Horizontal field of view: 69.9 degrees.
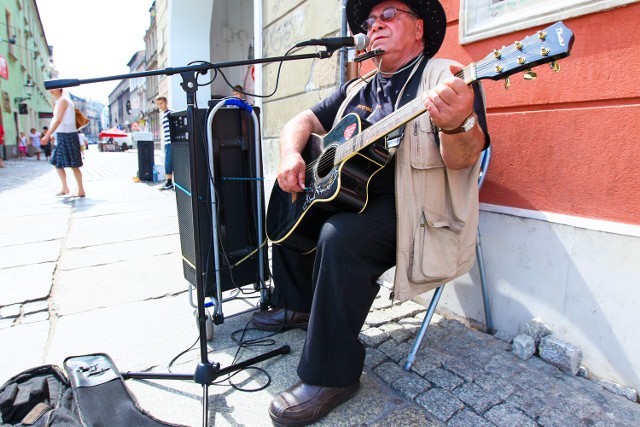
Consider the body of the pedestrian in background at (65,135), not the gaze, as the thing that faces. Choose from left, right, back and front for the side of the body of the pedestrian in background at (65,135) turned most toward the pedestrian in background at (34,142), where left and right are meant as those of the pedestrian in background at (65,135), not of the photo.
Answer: right

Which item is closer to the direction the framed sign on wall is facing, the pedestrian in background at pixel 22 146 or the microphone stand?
the microphone stand

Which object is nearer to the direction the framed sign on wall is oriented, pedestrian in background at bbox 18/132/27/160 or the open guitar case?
the open guitar case

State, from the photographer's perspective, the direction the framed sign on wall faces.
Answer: facing the viewer and to the left of the viewer

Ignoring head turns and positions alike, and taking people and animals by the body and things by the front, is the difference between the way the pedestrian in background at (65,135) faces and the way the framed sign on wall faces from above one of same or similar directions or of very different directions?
same or similar directions

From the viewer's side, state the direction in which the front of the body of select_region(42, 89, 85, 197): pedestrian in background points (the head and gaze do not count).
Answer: to the viewer's left

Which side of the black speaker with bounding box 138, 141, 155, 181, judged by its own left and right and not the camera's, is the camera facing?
front

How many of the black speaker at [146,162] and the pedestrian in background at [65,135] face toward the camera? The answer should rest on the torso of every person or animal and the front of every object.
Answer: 1

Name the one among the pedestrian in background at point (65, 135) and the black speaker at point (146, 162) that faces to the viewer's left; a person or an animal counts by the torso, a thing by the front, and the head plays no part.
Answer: the pedestrian in background

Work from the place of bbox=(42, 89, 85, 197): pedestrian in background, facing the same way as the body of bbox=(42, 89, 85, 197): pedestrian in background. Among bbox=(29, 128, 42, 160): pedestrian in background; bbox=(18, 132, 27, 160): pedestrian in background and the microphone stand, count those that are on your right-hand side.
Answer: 2

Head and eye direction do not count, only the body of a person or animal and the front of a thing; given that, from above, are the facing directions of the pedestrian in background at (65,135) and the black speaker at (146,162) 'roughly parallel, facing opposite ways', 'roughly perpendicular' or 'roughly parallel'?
roughly perpendicular

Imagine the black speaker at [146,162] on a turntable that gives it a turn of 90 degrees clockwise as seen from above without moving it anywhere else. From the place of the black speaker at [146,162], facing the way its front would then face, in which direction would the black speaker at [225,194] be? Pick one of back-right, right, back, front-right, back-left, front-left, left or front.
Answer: left

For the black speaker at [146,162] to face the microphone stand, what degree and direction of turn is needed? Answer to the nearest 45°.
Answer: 0° — it already faces it

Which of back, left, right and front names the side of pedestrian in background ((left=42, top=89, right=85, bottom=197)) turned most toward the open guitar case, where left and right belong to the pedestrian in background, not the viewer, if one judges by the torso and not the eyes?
left

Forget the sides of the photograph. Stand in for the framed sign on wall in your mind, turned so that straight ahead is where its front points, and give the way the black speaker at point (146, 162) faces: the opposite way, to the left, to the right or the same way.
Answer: to the left
